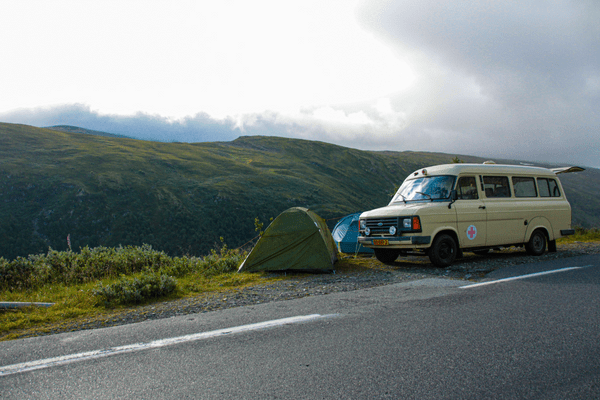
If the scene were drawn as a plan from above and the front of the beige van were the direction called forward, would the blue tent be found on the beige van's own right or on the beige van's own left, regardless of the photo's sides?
on the beige van's own right

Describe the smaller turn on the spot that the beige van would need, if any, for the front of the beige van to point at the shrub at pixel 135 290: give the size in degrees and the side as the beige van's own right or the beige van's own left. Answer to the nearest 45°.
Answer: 0° — it already faces it

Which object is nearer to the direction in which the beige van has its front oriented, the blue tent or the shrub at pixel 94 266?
the shrub

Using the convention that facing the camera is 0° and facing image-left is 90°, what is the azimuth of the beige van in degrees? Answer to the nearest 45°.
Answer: approximately 45°
